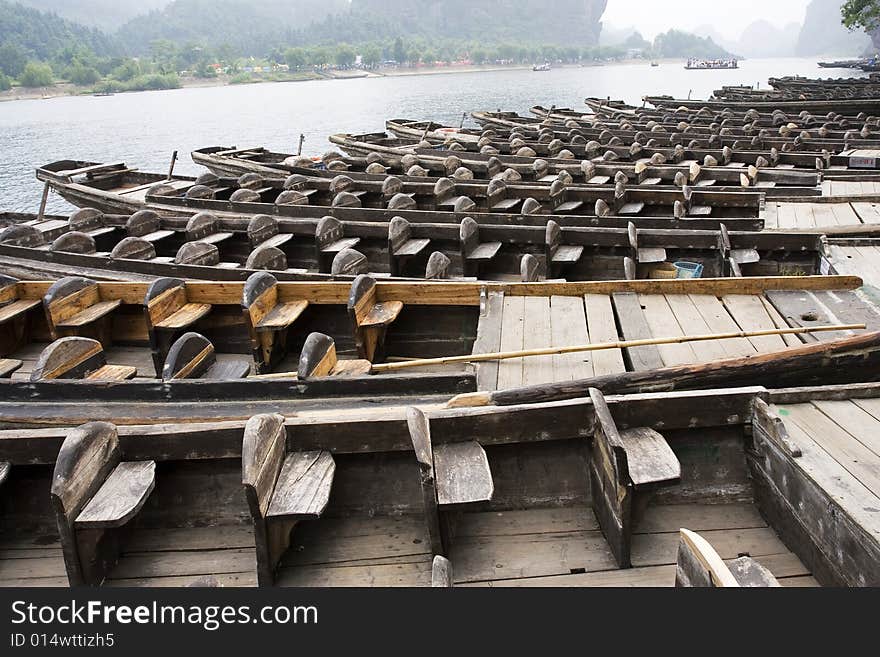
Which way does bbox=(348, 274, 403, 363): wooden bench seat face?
to the viewer's right

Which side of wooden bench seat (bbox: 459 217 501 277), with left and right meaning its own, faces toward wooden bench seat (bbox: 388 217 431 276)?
back

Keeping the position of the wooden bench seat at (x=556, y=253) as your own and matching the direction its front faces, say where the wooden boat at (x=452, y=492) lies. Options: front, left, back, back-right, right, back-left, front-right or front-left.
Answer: right

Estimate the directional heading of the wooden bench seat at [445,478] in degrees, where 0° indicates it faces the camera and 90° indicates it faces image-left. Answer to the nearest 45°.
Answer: approximately 270°

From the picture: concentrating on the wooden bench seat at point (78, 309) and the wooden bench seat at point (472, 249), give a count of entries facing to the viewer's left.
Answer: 0

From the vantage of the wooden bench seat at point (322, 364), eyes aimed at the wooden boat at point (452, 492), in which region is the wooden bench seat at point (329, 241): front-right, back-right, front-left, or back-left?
back-left

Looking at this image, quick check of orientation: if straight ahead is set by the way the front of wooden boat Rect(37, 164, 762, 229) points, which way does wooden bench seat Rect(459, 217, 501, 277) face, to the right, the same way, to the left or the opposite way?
the opposite way

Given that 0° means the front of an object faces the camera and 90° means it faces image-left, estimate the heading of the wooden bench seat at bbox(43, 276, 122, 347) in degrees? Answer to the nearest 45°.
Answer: approximately 315°

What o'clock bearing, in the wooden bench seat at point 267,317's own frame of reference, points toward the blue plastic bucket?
The blue plastic bucket is roughly at 12 o'clock from the wooden bench seat.

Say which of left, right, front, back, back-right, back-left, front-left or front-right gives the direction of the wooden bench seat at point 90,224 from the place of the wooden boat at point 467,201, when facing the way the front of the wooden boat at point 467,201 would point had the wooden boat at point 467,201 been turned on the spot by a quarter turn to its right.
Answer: left

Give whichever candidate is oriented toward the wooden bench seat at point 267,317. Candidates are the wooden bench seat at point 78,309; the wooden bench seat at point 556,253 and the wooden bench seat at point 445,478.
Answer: the wooden bench seat at point 78,309

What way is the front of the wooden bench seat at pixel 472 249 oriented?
to the viewer's right

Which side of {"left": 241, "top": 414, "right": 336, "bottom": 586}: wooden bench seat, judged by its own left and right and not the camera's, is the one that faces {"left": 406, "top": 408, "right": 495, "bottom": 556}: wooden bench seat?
front

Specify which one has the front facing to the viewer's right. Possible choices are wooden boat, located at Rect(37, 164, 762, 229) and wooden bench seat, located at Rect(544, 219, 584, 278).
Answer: the wooden bench seat

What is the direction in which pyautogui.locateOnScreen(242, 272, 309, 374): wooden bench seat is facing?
to the viewer's right
